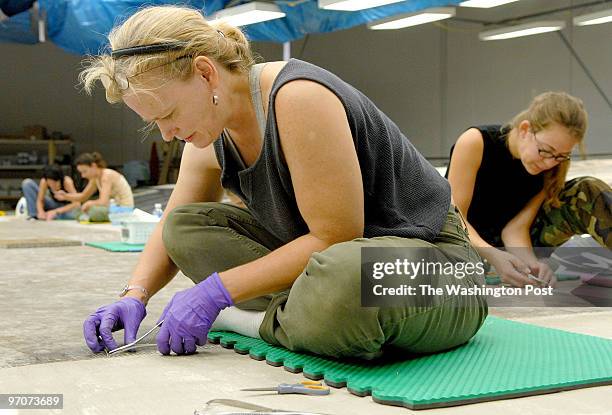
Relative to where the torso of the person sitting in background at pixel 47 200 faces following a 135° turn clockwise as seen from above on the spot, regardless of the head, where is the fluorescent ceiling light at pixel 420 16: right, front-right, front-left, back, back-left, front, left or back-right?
back

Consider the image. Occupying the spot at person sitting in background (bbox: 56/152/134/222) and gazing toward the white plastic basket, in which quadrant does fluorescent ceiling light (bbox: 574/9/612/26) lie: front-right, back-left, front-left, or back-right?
front-left

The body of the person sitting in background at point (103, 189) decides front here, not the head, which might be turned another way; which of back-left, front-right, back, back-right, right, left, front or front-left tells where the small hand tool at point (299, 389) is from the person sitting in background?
left

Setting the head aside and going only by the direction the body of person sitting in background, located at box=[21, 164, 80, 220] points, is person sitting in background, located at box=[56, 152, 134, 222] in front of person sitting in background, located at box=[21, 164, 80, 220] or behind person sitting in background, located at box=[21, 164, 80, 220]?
in front

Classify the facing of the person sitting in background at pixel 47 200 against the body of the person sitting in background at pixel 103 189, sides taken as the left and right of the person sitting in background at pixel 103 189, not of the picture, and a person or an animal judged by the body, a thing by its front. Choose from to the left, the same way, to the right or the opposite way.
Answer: to the left

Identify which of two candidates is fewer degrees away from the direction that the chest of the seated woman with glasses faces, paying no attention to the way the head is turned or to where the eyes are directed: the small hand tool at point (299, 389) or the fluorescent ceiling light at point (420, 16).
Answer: the small hand tool

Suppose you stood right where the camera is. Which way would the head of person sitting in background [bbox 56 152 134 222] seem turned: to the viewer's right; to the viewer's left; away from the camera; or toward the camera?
to the viewer's left

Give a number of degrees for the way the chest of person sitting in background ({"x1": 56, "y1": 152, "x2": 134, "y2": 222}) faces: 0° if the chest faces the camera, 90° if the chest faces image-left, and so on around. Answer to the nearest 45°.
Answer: approximately 90°
